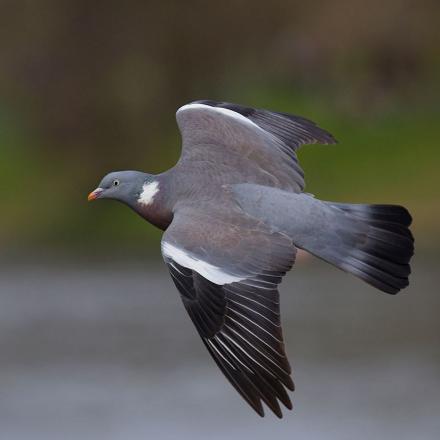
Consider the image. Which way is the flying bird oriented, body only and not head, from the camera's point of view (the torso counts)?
to the viewer's left
